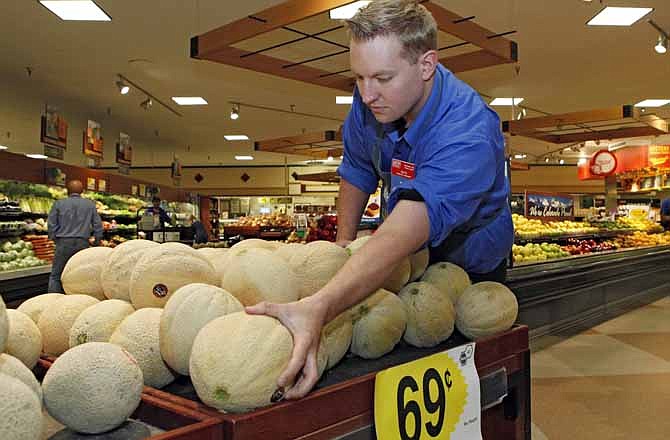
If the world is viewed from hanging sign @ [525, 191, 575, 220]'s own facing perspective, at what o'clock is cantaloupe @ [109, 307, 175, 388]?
The cantaloupe is roughly at 12 o'clock from the hanging sign.

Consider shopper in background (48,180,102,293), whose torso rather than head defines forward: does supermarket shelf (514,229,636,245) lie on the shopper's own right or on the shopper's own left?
on the shopper's own right

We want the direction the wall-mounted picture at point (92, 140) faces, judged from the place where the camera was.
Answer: facing the viewer and to the right of the viewer

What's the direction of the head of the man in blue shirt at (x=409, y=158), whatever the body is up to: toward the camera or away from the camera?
toward the camera

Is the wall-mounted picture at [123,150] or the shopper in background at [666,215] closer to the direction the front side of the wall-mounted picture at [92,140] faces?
the shopper in background

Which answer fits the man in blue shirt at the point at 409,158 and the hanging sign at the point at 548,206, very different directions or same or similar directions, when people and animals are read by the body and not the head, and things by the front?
same or similar directions

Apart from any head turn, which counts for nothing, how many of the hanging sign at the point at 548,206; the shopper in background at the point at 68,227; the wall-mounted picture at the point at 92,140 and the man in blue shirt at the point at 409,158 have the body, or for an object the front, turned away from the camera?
1

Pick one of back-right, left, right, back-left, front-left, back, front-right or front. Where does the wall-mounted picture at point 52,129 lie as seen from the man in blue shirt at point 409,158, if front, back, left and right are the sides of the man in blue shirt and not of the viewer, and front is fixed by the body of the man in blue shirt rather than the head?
right

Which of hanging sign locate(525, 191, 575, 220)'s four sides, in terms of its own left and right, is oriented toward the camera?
front

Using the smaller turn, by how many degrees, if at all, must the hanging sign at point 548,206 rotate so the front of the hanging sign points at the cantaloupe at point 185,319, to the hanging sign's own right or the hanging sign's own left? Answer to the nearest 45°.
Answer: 0° — it already faces it

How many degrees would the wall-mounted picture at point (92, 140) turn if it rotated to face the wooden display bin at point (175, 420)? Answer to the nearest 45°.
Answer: approximately 45° to its right

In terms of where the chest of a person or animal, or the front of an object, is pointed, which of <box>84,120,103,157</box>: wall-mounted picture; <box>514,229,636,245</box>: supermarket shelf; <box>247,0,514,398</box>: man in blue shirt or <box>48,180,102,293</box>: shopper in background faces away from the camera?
the shopper in background

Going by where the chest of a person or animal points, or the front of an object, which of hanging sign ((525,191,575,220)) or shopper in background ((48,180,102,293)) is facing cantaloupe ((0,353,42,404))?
the hanging sign

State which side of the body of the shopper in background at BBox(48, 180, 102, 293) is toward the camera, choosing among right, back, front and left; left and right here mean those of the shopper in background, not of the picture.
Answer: back

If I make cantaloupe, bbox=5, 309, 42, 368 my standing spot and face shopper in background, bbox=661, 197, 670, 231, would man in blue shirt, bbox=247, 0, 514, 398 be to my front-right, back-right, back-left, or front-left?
front-right

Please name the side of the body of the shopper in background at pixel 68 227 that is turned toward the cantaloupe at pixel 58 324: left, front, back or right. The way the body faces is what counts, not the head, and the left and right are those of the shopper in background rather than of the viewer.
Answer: back

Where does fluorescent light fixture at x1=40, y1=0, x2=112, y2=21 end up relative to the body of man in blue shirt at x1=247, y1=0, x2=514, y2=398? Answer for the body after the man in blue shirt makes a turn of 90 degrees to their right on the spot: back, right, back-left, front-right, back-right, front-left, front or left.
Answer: front

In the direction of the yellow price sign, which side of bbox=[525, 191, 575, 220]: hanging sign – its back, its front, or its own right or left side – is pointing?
front

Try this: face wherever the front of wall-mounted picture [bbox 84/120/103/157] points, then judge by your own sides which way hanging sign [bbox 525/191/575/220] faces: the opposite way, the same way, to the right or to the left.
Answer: to the right

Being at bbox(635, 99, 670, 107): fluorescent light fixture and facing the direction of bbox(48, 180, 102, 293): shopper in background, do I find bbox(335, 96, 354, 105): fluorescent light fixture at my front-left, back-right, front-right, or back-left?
front-right
